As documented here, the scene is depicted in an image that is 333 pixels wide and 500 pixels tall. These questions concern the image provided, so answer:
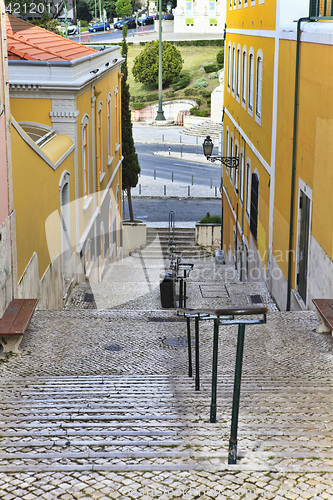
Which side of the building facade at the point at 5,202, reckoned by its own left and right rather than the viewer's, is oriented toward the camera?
right

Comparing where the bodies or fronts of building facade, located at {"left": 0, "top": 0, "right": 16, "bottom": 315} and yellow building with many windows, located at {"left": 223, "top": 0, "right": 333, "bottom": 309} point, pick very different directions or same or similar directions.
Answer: very different directions

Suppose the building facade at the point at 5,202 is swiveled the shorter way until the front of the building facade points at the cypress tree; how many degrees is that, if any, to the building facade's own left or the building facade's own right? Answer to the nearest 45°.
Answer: approximately 90° to the building facade's own left

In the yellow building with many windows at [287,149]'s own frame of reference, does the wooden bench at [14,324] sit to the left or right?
on its left

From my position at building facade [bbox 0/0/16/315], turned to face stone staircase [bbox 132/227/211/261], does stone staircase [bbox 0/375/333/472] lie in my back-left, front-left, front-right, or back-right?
back-right

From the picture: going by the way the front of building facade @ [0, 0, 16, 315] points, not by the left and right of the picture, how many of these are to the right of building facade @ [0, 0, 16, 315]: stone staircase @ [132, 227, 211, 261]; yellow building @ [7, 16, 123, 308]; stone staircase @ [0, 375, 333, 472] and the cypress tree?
1

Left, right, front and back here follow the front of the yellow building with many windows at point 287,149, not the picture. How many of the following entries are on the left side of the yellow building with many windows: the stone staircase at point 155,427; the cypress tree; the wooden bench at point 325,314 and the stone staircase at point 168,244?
2

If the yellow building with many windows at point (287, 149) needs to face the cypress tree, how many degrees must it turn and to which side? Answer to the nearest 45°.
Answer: approximately 90° to its right

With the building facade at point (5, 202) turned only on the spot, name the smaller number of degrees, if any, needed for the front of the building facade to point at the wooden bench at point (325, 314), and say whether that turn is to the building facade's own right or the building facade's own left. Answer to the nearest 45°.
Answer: approximately 45° to the building facade's own right

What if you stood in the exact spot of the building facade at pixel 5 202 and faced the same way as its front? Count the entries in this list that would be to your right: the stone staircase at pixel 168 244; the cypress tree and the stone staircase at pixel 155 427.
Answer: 1

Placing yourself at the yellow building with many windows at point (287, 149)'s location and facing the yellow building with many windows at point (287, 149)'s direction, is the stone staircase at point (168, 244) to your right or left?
on your right

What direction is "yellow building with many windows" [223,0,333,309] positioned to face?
to the viewer's left

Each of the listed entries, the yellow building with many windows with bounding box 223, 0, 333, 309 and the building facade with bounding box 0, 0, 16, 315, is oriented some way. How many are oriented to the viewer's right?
1

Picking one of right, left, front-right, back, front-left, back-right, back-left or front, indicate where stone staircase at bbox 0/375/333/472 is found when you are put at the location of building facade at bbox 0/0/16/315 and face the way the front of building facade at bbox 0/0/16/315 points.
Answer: right
